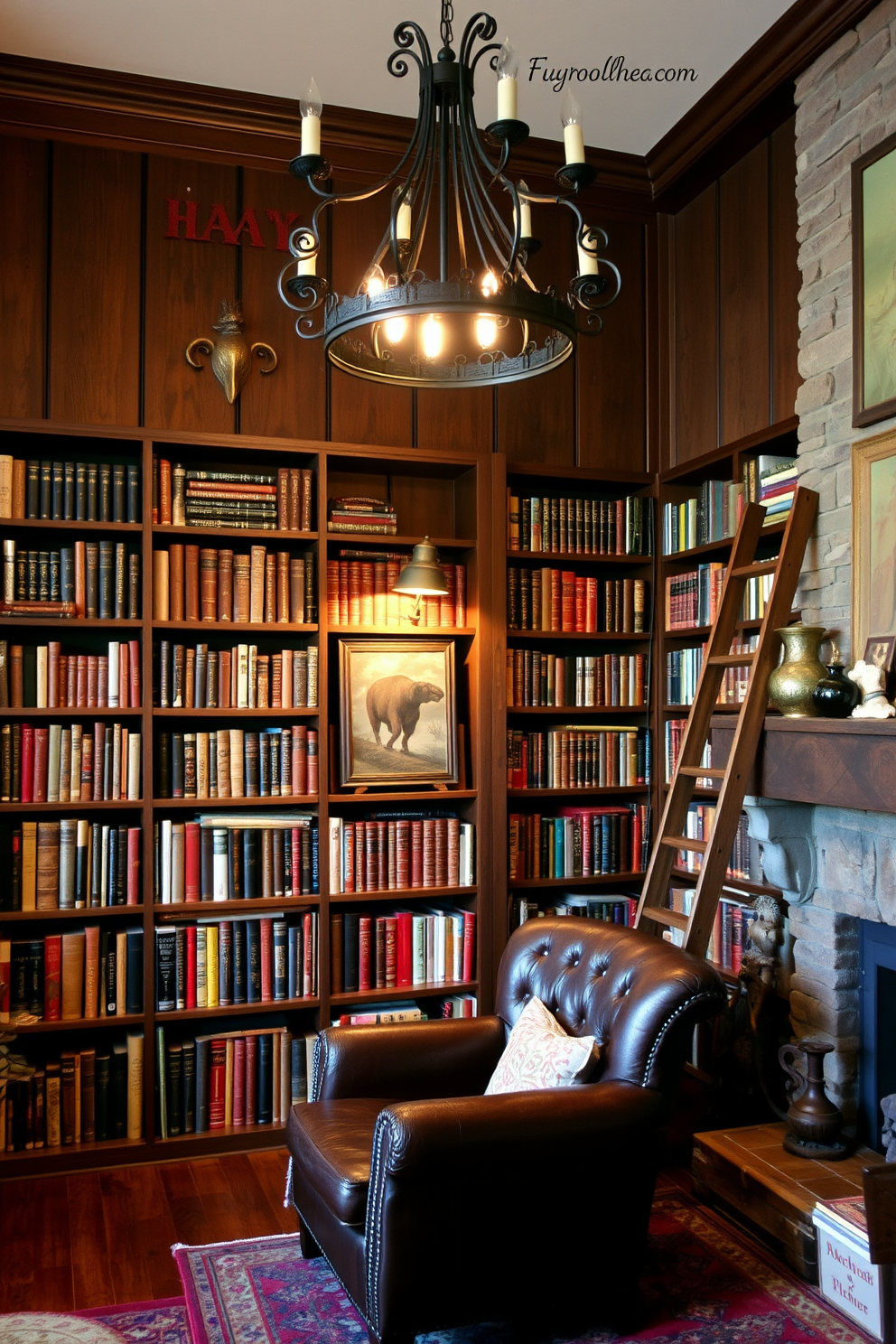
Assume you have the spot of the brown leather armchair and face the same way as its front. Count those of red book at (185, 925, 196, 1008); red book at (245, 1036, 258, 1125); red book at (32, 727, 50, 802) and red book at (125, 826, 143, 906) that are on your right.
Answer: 4

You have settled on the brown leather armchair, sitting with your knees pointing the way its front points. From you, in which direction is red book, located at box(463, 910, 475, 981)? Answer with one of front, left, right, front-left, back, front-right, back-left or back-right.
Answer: back-right
